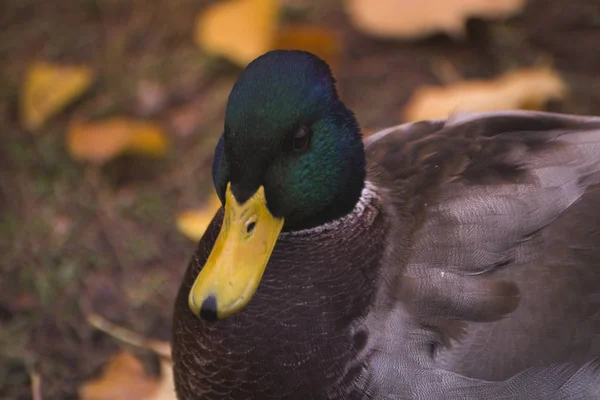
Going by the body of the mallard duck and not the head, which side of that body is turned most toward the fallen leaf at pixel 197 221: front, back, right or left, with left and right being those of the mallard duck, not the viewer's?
right

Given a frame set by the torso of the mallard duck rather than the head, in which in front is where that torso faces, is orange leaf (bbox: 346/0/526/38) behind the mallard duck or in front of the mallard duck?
behind

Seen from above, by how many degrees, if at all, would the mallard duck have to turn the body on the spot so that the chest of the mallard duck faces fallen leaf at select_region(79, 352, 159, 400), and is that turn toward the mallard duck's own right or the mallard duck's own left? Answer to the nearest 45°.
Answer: approximately 45° to the mallard duck's own right

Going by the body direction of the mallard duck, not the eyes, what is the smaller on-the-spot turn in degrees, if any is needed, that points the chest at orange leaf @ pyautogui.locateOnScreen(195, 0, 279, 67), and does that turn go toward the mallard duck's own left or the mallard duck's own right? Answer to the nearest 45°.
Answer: approximately 135° to the mallard duck's own right

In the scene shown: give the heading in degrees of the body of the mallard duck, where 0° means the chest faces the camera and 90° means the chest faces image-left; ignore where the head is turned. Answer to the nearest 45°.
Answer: approximately 45°

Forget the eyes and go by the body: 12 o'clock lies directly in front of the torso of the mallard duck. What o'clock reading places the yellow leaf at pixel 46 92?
The yellow leaf is roughly at 3 o'clock from the mallard duck.

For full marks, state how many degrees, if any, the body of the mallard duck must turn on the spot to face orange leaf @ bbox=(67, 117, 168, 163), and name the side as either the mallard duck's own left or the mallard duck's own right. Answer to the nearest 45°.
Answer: approximately 90° to the mallard duck's own right
